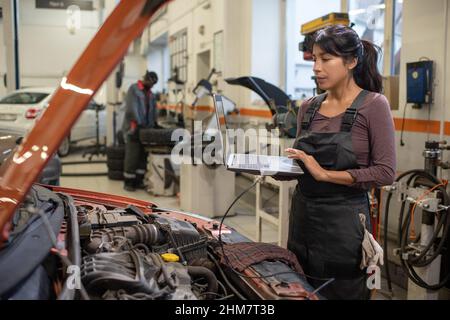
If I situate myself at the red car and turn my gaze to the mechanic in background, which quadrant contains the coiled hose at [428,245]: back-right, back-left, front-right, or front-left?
front-right

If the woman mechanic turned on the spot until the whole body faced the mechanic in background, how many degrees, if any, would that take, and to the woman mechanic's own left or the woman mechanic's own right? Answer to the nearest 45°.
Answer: approximately 90° to the woman mechanic's own right

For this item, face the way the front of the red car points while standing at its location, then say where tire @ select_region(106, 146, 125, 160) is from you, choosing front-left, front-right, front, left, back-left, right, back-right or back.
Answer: left

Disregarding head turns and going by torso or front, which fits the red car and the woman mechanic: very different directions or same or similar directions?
very different directions

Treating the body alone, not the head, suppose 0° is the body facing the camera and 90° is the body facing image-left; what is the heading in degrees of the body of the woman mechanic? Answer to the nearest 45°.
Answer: approximately 45°

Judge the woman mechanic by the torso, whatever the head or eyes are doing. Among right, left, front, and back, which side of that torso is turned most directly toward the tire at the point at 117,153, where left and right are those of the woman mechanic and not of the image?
right

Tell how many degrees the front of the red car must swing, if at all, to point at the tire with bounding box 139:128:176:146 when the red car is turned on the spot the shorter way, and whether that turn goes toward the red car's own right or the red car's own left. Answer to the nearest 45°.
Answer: approximately 90° to the red car's own left

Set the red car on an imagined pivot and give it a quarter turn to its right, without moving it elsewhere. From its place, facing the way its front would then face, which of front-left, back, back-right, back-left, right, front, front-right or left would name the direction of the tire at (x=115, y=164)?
back

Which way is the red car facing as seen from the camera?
to the viewer's right

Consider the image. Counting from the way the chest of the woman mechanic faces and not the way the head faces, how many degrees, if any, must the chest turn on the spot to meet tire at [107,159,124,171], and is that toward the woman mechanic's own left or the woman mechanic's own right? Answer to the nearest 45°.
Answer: approximately 90° to the woman mechanic's own right

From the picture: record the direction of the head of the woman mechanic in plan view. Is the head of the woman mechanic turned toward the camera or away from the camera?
toward the camera
